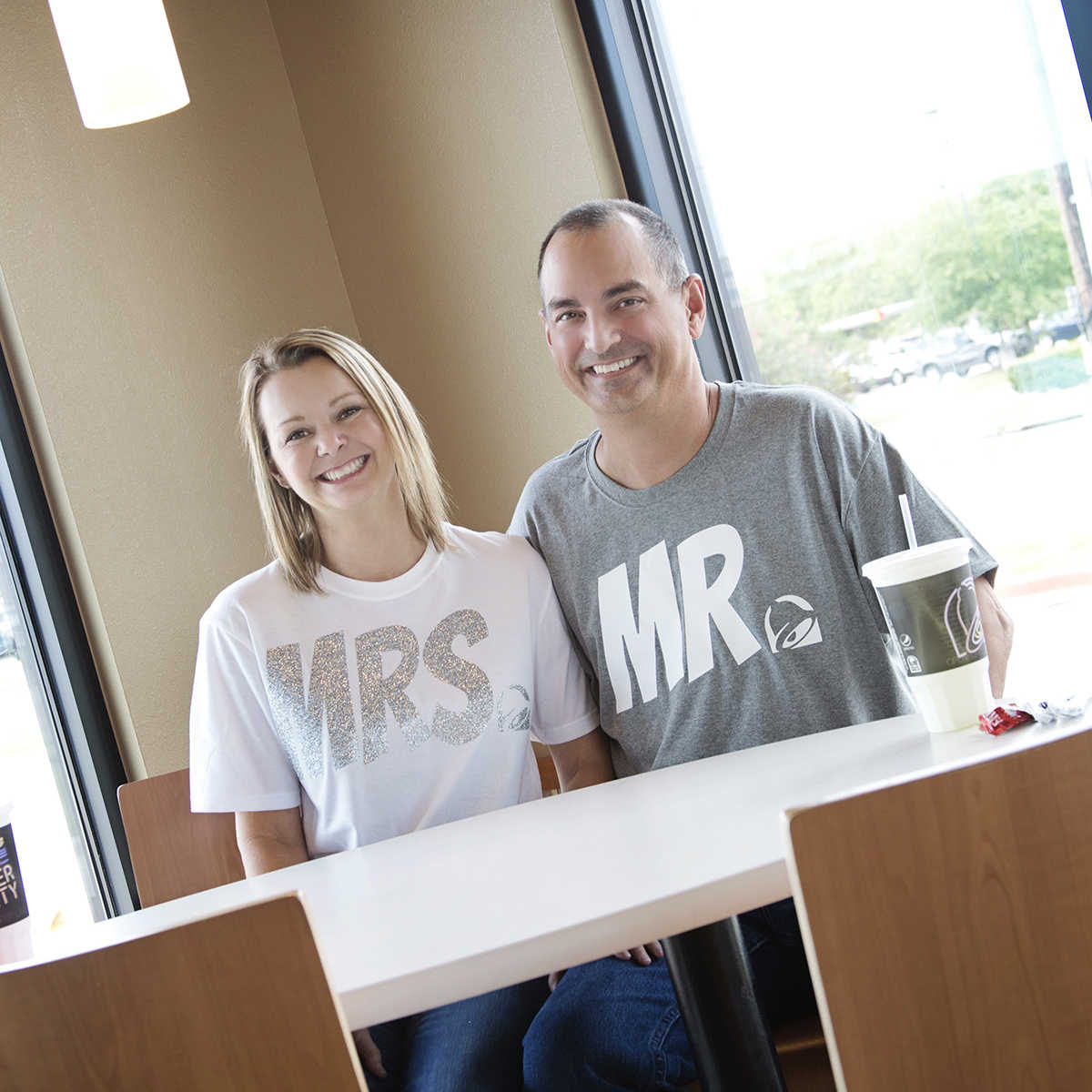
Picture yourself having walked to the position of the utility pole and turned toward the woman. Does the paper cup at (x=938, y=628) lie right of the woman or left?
left

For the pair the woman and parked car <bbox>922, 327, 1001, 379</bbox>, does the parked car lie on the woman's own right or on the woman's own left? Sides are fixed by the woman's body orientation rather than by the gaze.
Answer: on the woman's own left

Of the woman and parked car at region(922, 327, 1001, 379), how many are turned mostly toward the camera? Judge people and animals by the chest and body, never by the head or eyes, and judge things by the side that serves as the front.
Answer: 1

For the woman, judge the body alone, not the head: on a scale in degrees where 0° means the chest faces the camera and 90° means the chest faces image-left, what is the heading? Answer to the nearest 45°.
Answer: approximately 0°
